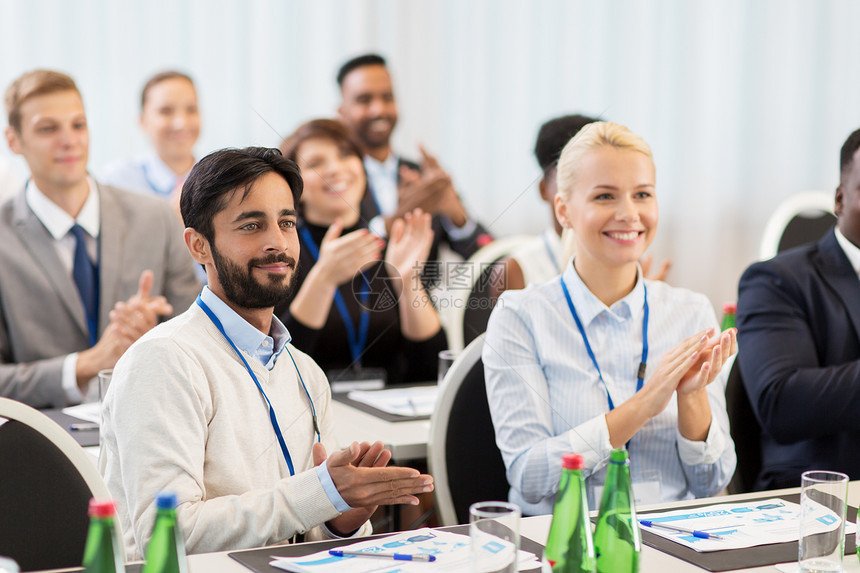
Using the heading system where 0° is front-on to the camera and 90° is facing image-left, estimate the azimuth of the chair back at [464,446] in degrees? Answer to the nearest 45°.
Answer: approximately 315°

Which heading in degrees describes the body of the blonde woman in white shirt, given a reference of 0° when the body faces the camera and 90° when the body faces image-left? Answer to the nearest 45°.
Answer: approximately 315°

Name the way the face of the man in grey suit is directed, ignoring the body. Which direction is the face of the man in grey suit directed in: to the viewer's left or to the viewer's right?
to the viewer's right

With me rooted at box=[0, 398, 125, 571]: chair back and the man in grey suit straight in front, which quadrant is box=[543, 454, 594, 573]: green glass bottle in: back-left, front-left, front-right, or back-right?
back-right

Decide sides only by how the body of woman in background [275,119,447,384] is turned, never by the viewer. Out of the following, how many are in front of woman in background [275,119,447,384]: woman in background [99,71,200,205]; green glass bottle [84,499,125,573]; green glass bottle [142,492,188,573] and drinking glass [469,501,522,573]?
3
